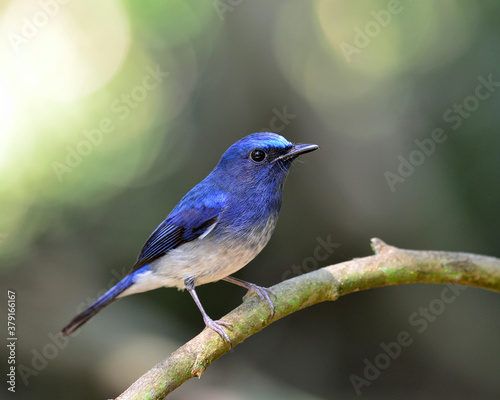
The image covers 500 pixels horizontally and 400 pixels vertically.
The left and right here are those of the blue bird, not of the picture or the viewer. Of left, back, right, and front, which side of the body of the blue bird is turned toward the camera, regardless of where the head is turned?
right
